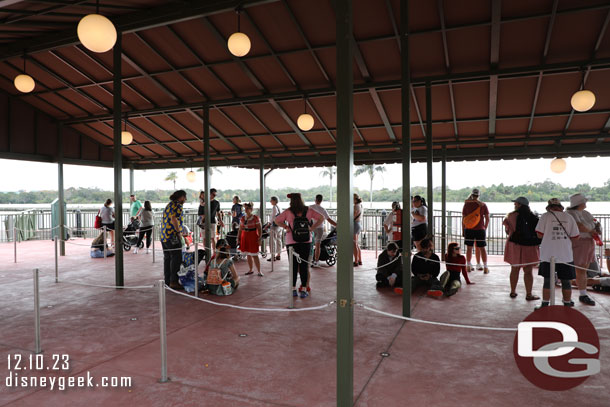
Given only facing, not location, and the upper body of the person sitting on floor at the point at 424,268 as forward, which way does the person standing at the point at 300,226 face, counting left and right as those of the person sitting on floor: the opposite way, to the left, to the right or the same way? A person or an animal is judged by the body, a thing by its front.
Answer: the opposite way

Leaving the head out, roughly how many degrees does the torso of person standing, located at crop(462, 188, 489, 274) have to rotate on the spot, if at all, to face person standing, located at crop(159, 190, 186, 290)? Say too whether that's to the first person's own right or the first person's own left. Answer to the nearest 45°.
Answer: approximately 135° to the first person's own left

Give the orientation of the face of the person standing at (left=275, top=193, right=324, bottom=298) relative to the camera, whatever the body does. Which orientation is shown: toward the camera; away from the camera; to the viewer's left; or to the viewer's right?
away from the camera

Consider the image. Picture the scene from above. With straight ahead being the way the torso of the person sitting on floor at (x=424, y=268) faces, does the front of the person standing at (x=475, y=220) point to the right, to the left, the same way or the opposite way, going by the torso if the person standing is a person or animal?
the opposite way

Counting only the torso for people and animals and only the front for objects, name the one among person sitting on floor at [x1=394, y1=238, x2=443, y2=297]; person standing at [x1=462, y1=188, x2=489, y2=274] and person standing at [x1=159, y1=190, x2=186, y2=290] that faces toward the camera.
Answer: the person sitting on floor

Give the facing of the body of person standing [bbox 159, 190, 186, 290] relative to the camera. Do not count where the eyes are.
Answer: to the viewer's right

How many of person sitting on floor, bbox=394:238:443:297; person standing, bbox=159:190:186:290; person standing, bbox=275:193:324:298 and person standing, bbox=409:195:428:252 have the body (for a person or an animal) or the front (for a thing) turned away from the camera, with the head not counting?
1

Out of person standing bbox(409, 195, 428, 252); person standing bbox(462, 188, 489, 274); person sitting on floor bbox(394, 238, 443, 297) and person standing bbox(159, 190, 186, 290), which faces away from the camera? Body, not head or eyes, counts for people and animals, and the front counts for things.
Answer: person standing bbox(462, 188, 489, 274)

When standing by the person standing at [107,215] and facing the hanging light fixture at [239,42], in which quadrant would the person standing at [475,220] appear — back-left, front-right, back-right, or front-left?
front-left

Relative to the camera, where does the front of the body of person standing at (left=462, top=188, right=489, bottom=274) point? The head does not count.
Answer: away from the camera

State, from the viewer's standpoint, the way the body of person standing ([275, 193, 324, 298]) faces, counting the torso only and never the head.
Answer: away from the camera

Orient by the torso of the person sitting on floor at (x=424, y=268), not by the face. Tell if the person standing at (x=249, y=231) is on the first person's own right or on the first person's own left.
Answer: on the first person's own right

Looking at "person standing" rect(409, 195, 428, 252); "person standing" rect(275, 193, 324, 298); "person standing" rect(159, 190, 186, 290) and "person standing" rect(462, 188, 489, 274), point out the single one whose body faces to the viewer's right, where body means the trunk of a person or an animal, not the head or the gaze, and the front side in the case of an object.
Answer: "person standing" rect(159, 190, 186, 290)

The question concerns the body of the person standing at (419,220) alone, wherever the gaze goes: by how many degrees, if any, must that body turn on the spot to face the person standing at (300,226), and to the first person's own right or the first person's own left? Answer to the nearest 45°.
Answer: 0° — they already face them

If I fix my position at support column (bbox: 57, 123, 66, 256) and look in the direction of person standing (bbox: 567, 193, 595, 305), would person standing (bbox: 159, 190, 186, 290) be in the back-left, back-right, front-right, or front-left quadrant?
front-right

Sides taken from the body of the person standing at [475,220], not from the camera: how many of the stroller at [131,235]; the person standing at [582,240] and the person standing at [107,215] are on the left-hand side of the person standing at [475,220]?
2
